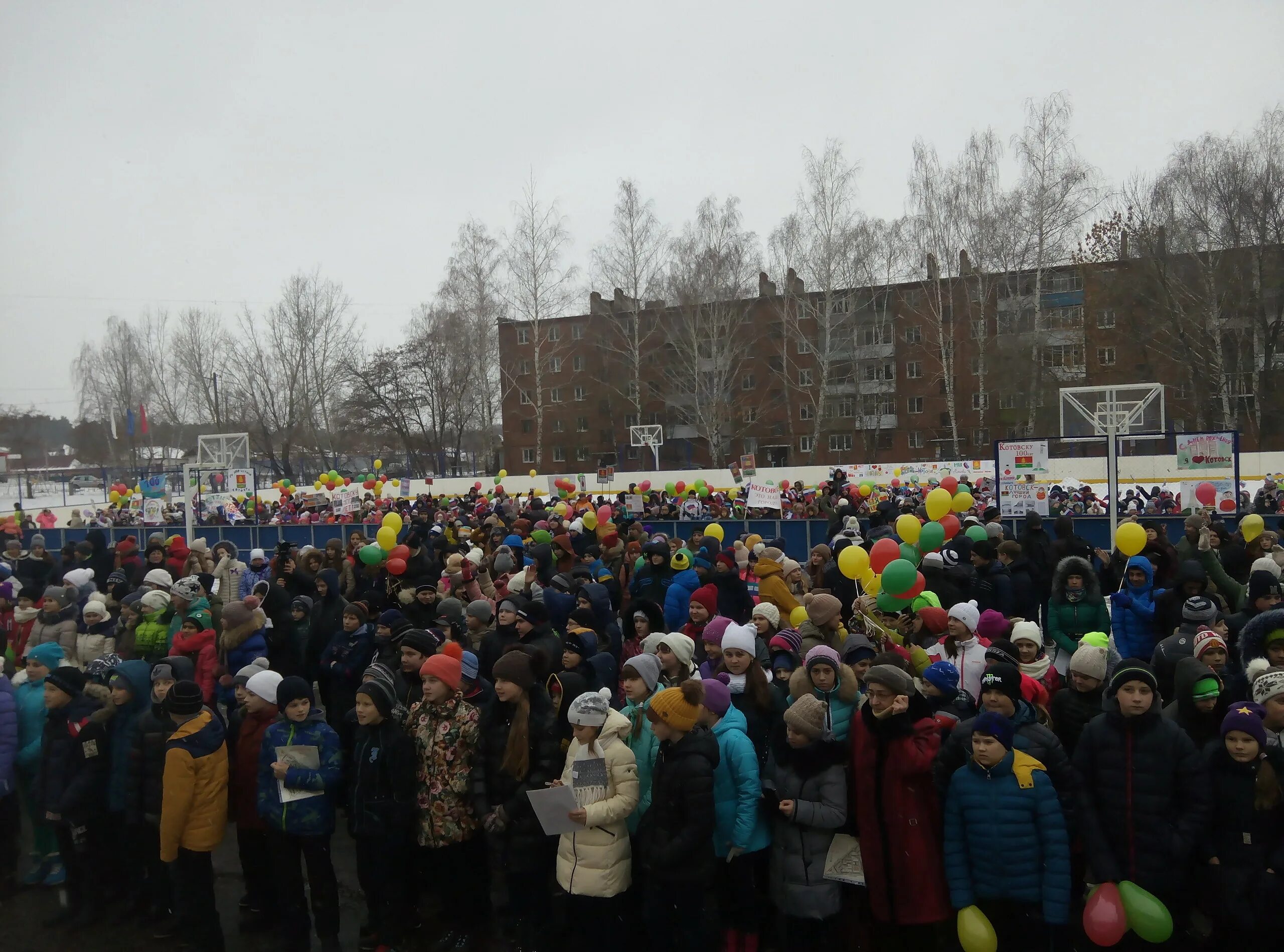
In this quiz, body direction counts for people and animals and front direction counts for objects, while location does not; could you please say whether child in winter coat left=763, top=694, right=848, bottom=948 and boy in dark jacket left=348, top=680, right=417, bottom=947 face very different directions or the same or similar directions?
same or similar directions

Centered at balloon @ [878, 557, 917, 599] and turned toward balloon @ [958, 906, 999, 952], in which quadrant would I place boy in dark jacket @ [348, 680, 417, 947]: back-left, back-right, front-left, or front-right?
front-right

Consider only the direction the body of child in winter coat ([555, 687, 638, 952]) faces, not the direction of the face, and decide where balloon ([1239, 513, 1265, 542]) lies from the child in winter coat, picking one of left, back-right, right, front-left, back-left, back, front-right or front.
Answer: back
